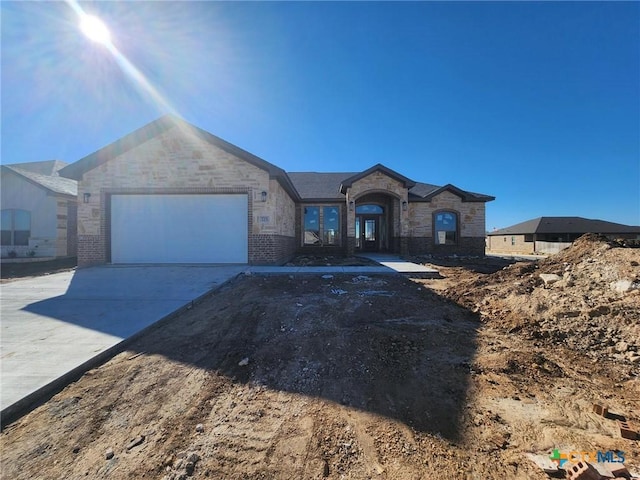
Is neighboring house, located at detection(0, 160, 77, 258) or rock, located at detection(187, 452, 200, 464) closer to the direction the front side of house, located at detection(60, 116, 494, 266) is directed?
the rock

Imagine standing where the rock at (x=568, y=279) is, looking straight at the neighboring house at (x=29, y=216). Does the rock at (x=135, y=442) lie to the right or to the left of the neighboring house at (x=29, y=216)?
left

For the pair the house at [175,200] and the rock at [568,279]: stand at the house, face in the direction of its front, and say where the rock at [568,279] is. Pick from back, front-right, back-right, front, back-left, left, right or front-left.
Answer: front-left

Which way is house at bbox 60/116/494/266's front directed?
toward the camera

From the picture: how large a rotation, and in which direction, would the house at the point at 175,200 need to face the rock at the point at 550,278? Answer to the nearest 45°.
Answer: approximately 45° to its left

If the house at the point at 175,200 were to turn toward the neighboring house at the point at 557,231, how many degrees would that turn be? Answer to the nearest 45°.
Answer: approximately 135° to its left

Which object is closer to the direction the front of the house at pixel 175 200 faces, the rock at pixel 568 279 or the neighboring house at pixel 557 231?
the rock

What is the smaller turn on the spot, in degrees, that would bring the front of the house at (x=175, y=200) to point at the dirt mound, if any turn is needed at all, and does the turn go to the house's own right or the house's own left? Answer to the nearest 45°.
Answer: approximately 45° to the house's own left

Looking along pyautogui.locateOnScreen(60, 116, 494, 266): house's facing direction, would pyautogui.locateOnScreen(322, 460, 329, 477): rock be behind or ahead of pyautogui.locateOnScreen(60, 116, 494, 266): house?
ahead

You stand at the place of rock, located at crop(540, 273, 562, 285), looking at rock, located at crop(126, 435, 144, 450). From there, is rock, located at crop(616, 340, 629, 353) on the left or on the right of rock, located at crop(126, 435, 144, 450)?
left

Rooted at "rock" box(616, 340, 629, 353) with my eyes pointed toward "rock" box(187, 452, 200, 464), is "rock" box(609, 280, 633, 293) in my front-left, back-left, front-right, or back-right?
back-right

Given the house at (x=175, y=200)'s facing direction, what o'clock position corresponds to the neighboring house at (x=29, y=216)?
The neighboring house is roughly at 4 o'clock from the house.

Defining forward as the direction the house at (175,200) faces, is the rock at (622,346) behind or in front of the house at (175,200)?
in front

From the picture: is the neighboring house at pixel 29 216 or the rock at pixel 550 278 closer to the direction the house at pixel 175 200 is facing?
the rock

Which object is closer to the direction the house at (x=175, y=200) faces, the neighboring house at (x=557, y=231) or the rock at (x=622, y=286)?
the rock

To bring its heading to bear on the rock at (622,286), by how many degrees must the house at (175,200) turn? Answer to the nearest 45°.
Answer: approximately 45° to its left
